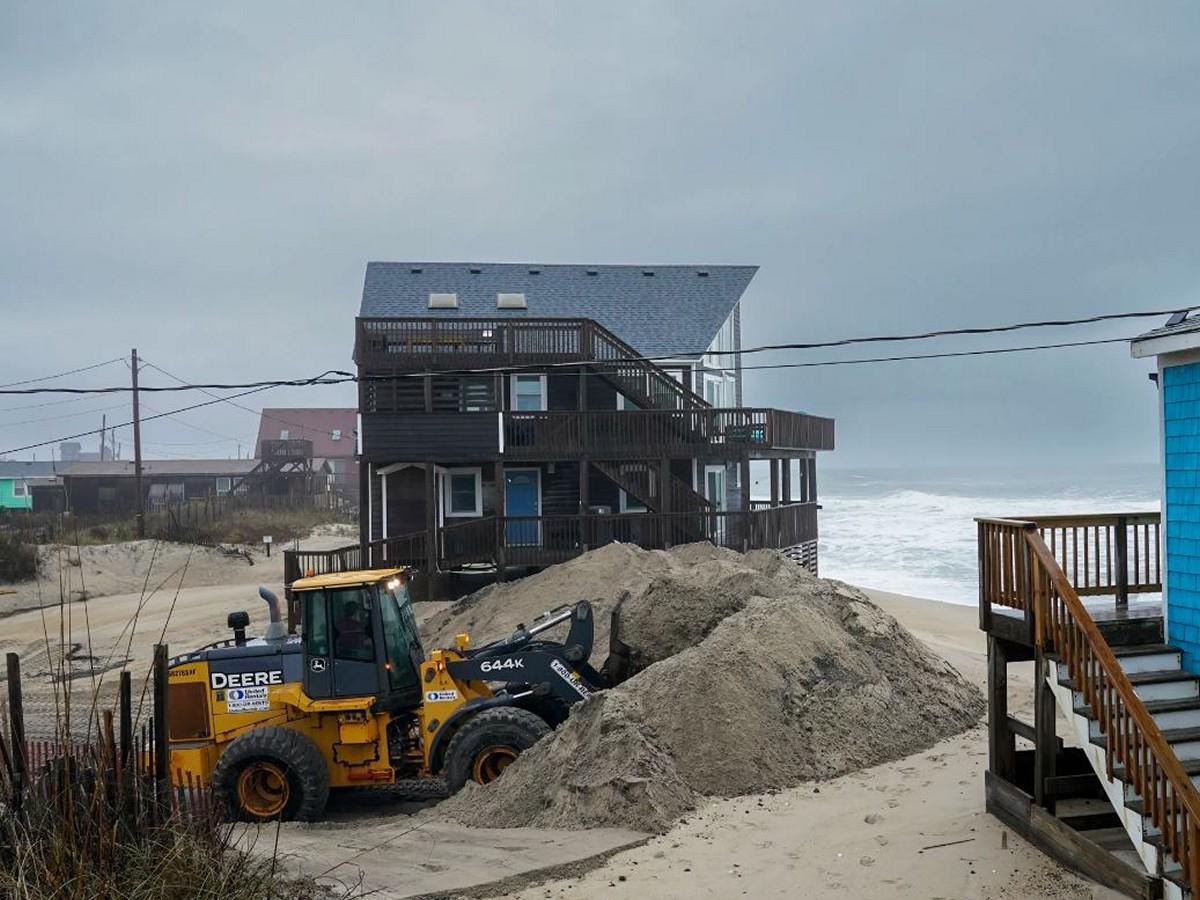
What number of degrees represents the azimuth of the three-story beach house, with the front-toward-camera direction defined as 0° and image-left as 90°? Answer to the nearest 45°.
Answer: approximately 0°

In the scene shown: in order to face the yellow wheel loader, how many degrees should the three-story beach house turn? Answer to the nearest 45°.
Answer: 0° — it already faces it

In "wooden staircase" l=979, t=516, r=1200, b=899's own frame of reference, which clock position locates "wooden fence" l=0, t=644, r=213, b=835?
The wooden fence is roughly at 3 o'clock from the wooden staircase.

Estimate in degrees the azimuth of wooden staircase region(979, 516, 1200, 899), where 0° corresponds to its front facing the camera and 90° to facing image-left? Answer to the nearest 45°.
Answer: approximately 315°

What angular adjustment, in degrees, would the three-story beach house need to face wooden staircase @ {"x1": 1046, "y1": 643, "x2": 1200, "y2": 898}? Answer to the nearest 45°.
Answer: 0° — it already faces it

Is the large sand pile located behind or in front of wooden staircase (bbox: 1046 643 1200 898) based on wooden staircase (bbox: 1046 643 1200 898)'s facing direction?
behind

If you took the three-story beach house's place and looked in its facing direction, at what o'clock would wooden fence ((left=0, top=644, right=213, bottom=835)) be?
The wooden fence is roughly at 12 o'clock from the three-story beach house.

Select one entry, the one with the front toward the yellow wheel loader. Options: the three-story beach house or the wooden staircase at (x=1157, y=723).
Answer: the three-story beach house

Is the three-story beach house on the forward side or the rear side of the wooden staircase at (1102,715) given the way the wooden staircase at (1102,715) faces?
on the rear side
